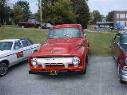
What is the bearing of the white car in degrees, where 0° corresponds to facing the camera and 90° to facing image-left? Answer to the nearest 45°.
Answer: approximately 45°
